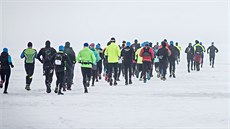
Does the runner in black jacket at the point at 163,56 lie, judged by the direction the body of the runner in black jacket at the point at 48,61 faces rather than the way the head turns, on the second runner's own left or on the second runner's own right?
on the second runner's own right

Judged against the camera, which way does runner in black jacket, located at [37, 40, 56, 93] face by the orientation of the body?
away from the camera

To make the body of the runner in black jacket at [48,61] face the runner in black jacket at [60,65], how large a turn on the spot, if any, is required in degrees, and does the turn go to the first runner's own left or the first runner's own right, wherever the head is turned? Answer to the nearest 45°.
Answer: approximately 135° to the first runner's own right
